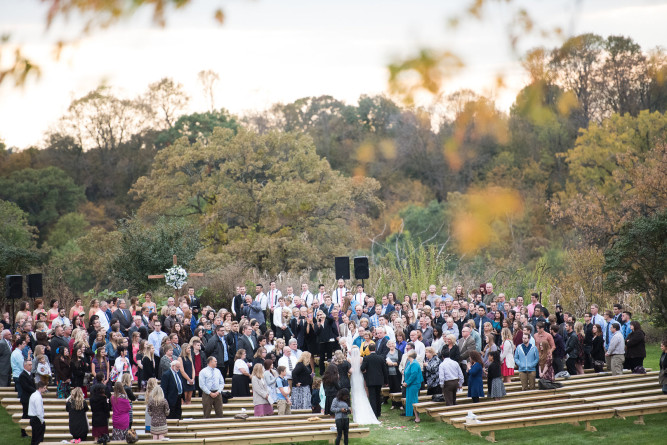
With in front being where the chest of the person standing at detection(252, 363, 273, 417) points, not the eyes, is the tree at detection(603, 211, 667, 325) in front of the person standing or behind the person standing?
in front

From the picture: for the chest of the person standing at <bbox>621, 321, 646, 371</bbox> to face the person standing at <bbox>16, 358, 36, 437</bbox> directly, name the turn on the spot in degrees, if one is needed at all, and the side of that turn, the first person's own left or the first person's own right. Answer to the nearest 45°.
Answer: approximately 45° to the first person's own left

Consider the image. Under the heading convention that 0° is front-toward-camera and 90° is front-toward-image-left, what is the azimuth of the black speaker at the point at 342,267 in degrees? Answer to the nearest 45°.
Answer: approximately 0°

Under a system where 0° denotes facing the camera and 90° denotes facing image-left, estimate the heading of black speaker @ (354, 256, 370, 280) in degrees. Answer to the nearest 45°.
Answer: approximately 0°

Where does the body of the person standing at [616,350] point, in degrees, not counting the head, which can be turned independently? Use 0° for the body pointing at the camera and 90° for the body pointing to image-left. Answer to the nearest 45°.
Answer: approximately 90°

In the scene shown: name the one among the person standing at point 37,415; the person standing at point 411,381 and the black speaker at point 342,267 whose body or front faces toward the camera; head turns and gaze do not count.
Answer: the black speaker
